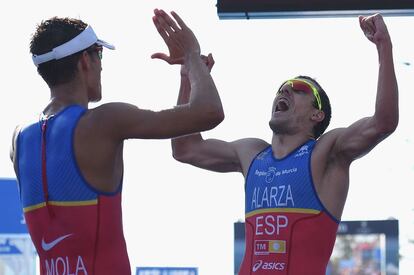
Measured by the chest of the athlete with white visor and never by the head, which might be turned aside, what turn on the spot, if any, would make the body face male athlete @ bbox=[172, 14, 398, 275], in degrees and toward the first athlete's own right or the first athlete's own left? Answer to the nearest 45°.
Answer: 0° — they already face them

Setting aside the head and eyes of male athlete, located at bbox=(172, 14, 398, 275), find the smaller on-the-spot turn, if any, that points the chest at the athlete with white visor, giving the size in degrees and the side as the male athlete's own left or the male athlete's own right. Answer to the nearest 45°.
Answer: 0° — they already face them

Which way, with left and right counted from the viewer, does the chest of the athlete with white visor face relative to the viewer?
facing away from the viewer and to the right of the viewer
